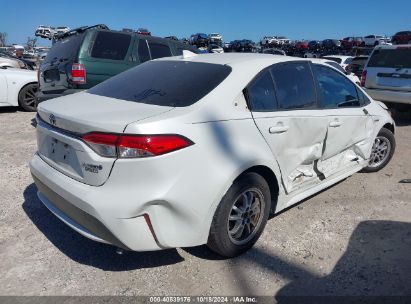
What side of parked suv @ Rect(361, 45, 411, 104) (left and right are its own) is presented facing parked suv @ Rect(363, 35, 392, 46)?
front

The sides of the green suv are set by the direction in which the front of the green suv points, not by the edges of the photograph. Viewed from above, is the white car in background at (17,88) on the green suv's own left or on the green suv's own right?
on the green suv's own left

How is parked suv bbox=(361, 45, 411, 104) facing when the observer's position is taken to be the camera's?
facing away from the viewer

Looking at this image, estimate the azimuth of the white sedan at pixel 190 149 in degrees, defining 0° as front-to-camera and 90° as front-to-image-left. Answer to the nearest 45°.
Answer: approximately 225°

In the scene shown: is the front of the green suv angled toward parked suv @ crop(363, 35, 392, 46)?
yes

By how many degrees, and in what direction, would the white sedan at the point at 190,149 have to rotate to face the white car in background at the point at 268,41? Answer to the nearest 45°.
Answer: approximately 45° to its left

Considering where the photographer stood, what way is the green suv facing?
facing away from the viewer and to the right of the viewer

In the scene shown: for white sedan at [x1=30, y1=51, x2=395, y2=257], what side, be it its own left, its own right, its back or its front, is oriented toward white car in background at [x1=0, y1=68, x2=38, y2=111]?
left

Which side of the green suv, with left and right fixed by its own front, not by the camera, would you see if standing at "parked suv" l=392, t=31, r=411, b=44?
front

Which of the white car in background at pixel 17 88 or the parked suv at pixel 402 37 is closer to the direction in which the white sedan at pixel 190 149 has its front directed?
the parked suv

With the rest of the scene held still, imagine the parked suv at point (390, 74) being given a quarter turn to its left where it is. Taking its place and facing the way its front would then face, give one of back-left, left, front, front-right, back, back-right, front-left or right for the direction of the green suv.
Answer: front-left
